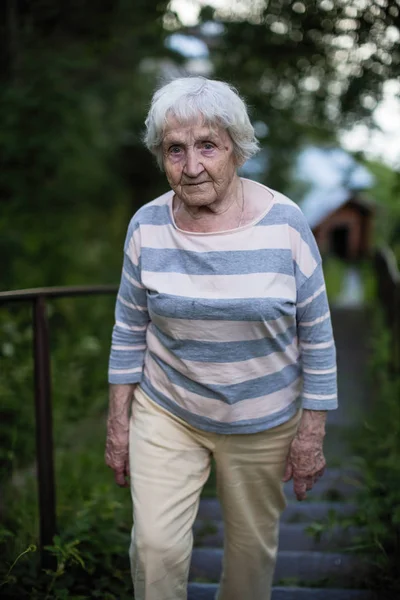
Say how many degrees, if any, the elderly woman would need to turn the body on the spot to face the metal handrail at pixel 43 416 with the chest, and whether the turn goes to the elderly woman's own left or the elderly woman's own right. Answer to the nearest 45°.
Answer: approximately 135° to the elderly woman's own right

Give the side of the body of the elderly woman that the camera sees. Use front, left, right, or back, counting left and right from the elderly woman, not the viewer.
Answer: front
